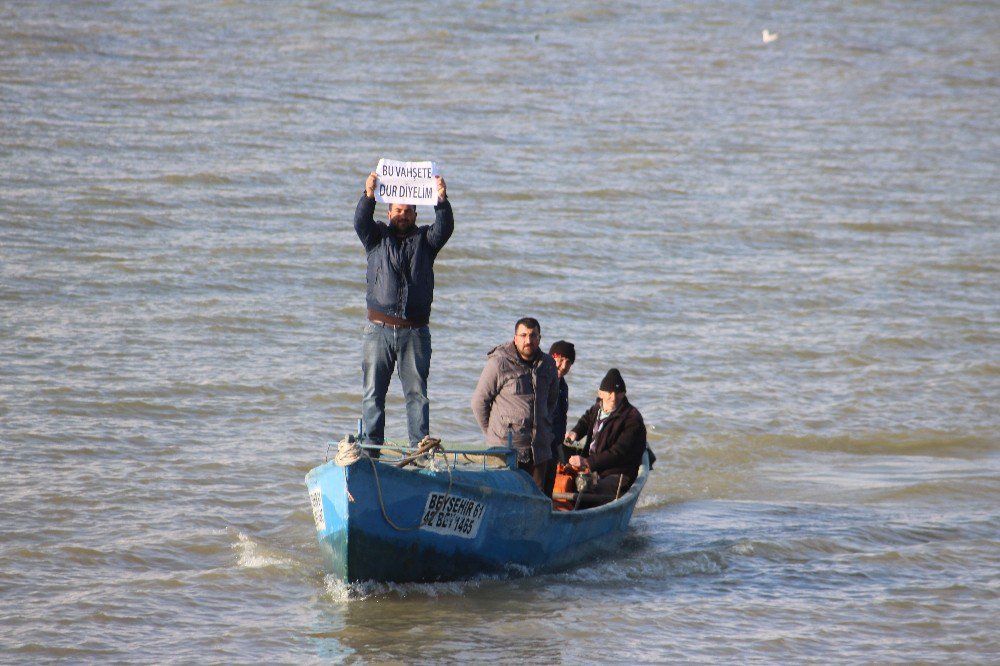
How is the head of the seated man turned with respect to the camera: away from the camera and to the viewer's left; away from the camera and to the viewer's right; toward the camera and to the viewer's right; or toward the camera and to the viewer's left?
toward the camera and to the viewer's left

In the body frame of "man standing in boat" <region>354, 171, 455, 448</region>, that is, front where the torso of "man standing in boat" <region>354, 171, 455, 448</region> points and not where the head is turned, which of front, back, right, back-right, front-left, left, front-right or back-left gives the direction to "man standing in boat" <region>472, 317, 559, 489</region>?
left

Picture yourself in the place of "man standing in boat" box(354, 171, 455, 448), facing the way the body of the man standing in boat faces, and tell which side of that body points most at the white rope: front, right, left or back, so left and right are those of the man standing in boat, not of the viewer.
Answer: front

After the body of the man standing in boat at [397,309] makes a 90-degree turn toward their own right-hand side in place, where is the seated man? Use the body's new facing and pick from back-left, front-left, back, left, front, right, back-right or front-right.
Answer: back-right

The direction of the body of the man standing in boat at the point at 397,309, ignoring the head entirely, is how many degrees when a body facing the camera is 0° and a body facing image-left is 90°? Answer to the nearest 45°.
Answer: approximately 0°

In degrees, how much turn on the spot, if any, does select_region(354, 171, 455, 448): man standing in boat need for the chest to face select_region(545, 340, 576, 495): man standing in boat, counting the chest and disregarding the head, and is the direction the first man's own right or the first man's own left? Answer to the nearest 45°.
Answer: approximately 135° to the first man's own left

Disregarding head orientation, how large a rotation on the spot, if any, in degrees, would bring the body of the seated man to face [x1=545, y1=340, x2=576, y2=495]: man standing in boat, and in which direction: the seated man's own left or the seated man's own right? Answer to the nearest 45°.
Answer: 0° — they already face them
